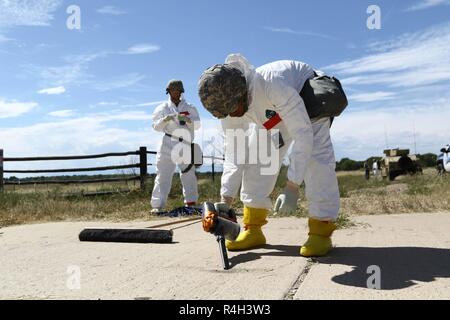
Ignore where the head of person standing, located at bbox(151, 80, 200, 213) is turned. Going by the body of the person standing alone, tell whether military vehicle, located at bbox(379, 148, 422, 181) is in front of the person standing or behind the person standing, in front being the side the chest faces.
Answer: behind

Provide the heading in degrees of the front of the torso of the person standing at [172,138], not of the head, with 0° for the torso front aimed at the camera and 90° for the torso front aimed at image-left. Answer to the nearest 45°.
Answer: approximately 0°

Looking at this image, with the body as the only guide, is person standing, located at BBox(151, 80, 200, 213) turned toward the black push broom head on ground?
yes

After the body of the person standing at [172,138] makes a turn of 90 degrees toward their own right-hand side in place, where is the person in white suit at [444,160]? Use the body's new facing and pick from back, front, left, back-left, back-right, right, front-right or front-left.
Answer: back-right
